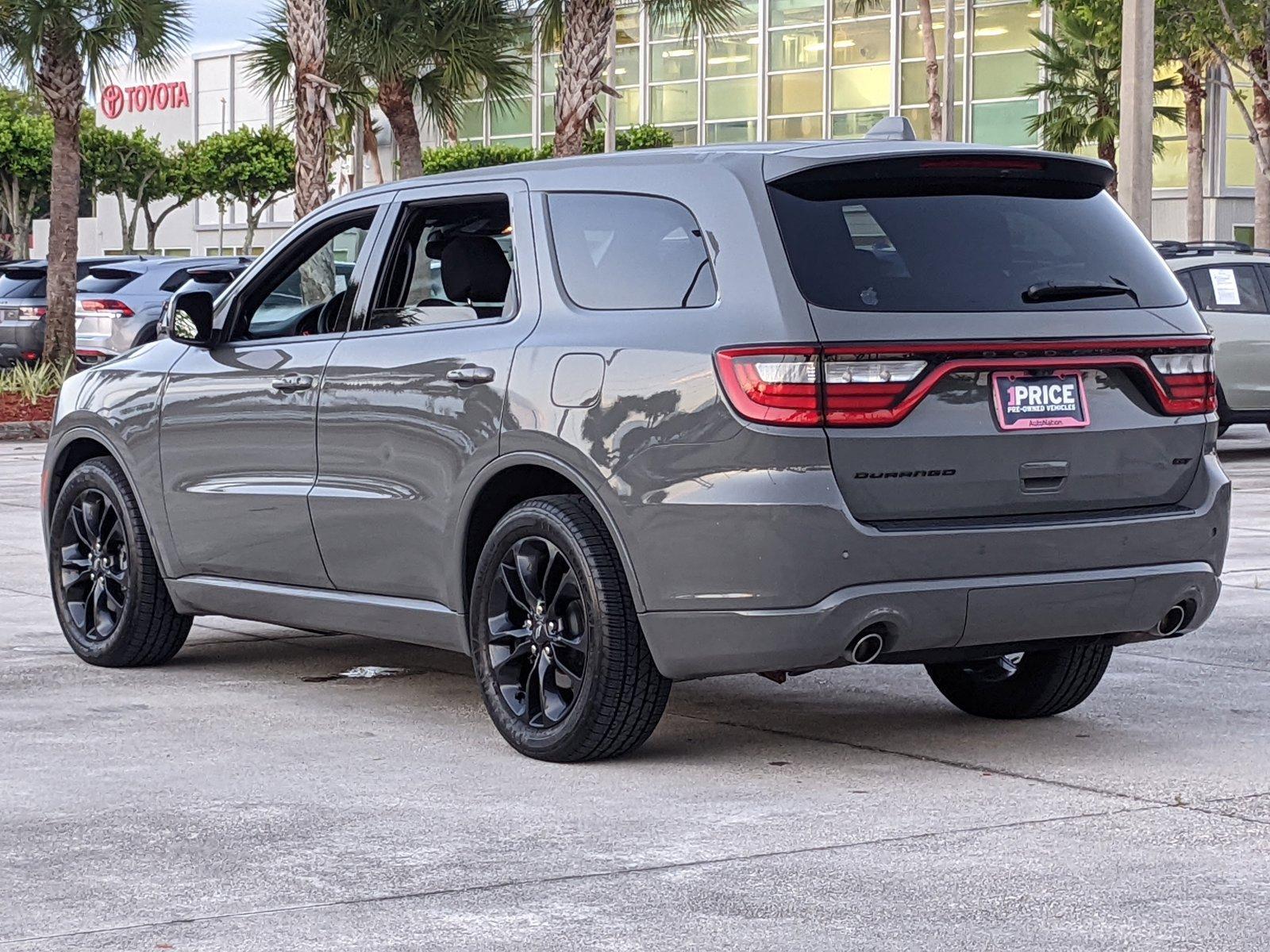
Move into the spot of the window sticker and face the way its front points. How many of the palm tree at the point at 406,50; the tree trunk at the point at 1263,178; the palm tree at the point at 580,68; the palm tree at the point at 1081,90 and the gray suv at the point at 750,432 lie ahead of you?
1

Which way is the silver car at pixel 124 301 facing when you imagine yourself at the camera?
facing away from the viewer and to the right of the viewer

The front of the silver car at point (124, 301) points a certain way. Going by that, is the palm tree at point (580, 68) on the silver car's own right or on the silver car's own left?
on the silver car's own right

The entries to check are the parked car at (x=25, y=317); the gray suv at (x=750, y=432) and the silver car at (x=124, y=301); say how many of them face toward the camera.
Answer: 0

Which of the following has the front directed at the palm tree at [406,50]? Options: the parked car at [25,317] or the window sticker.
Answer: the parked car

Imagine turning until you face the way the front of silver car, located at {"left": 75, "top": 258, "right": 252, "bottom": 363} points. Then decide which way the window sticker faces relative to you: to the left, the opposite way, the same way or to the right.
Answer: the opposite way

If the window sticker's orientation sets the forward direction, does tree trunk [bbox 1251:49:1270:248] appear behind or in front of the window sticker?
behind

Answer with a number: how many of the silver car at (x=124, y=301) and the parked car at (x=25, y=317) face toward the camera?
0

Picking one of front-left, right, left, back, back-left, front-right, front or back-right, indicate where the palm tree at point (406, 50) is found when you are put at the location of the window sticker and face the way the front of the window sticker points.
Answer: back-right

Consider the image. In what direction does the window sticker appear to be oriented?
toward the camera

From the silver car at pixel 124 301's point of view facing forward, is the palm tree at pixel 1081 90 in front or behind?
in front

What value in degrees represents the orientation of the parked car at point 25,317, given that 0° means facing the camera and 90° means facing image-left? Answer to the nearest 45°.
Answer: approximately 225°

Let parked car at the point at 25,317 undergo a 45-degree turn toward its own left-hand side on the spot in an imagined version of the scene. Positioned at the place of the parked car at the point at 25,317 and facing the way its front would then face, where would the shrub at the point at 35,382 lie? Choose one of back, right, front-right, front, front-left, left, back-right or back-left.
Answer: back

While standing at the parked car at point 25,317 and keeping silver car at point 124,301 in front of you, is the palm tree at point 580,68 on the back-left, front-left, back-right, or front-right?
front-left

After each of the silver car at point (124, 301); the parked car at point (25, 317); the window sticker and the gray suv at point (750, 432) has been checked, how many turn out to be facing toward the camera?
1
